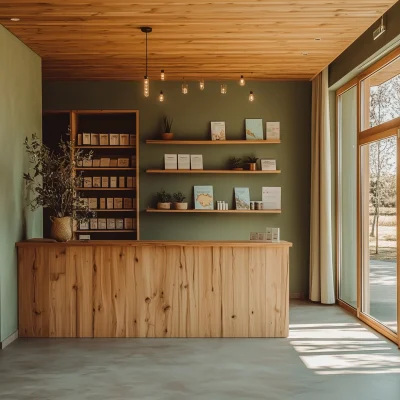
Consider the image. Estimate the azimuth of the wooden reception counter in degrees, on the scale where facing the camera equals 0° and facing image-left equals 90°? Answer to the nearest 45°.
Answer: approximately 0°

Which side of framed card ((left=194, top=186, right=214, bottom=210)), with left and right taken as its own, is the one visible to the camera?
front

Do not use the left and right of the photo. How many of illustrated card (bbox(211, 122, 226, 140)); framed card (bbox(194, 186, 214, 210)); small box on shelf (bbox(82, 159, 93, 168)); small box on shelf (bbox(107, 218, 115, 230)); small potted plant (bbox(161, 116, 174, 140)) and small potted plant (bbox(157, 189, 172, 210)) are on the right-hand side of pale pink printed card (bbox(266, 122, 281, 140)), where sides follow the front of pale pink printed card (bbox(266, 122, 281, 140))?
6

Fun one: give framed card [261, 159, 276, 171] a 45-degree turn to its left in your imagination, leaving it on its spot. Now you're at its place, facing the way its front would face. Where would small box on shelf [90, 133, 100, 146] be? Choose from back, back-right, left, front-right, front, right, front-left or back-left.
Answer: back-right

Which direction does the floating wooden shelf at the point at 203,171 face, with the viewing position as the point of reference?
facing the viewer

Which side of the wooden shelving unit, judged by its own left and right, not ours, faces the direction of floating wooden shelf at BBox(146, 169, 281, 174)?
left

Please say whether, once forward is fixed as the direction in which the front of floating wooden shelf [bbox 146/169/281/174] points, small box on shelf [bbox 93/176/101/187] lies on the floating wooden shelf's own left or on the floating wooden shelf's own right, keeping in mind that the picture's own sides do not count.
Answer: on the floating wooden shelf's own right
